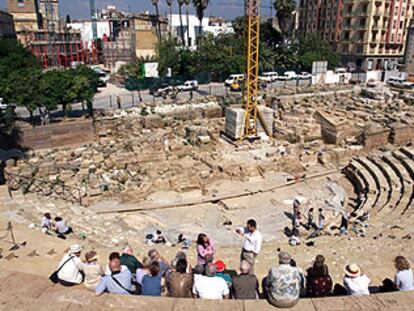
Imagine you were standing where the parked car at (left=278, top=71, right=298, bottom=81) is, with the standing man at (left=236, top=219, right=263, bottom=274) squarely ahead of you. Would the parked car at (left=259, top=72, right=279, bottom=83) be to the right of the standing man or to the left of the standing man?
right

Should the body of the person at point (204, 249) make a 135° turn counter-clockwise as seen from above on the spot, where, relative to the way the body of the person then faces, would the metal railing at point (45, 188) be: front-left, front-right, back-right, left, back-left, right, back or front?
front-left

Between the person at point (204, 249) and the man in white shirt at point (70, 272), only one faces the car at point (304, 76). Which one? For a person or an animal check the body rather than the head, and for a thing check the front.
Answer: the man in white shirt

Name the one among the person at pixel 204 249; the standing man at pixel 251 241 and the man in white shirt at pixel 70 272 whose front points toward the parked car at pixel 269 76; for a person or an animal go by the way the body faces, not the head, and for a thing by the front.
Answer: the man in white shirt

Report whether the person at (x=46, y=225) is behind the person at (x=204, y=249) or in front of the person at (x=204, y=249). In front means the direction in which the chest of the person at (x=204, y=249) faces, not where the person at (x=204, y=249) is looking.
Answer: behind

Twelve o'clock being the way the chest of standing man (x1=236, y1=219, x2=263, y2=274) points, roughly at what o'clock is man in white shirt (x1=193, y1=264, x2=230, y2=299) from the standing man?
The man in white shirt is roughly at 11 o'clock from the standing man.

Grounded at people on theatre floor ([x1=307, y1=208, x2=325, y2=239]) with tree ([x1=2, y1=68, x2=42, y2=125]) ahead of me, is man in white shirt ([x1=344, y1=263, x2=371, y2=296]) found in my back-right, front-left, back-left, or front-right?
back-left

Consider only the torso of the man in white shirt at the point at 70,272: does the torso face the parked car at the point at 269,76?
yes

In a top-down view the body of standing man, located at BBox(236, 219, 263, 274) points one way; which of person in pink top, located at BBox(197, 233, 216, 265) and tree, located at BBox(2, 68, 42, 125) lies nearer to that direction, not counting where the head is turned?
the person in pink top
